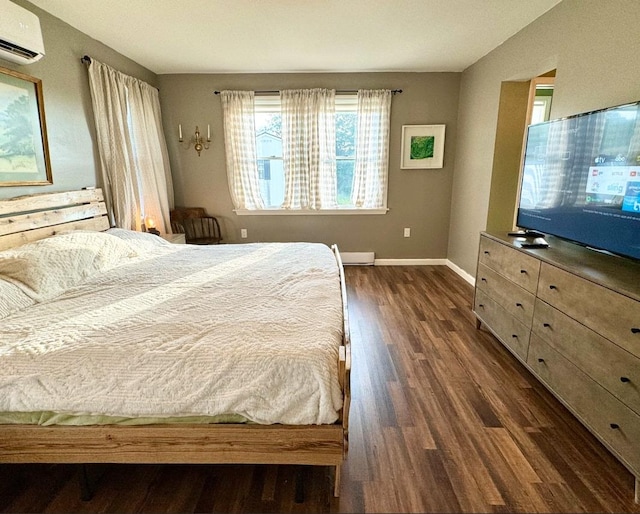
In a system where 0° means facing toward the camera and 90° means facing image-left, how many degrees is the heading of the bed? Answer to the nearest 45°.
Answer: approximately 270°

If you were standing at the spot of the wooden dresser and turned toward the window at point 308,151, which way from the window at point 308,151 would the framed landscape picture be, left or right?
left

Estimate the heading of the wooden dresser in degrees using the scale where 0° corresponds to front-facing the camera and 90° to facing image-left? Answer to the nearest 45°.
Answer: approximately 45°

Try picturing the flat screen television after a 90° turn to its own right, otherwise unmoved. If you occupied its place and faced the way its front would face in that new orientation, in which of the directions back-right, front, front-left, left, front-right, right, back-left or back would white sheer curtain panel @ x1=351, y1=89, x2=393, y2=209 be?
front

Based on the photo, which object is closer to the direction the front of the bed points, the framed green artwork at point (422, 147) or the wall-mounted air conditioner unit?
the framed green artwork

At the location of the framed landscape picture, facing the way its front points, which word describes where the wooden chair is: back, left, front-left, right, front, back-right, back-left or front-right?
left

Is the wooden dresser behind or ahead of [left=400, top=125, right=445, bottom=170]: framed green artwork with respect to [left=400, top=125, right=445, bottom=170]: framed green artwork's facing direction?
ahead

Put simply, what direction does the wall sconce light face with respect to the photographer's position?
facing the viewer

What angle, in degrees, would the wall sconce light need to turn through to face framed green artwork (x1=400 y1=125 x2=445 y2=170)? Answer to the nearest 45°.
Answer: approximately 90° to its left

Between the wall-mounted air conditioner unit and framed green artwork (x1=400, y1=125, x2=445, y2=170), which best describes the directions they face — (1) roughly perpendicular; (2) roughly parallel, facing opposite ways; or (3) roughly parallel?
roughly perpendicular

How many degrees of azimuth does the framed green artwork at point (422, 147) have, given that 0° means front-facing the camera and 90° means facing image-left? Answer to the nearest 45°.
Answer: approximately 0°

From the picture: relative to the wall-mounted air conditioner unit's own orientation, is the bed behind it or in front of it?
in front

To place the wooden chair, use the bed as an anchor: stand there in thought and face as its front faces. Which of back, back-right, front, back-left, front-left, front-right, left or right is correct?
left

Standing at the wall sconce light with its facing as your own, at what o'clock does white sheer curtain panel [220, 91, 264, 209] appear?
The white sheer curtain panel is roughly at 10 o'clock from the wall sconce light.
